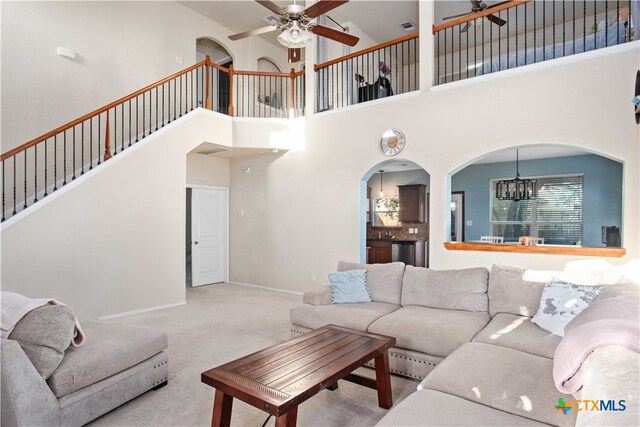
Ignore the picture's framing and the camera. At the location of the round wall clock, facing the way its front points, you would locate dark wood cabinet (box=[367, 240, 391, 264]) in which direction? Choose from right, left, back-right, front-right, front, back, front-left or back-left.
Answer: back

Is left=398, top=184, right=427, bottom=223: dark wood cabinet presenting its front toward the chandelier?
no

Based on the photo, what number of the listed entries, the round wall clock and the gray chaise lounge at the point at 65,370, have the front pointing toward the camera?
1

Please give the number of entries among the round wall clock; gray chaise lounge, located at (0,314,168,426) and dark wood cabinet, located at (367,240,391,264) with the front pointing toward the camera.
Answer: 2

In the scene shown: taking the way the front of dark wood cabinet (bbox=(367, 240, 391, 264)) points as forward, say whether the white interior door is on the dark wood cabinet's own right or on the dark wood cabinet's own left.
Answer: on the dark wood cabinet's own right

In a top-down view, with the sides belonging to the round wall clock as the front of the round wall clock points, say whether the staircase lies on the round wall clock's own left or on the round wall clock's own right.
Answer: on the round wall clock's own right

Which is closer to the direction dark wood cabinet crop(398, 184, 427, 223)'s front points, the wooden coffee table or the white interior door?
the wooden coffee table

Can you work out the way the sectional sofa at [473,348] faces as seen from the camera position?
facing the viewer and to the left of the viewer

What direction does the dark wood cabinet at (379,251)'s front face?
toward the camera

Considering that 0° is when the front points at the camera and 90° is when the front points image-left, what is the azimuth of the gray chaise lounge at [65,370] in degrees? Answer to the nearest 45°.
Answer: approximately 225°

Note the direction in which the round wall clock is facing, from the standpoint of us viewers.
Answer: facing the viewer

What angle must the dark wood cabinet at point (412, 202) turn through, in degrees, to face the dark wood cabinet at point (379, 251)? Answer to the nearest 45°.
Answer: approximately 45° to its right

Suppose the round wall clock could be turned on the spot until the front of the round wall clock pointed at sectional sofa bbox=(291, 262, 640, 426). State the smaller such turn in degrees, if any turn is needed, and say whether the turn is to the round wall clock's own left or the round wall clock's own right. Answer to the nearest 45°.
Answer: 0° — it already faces it

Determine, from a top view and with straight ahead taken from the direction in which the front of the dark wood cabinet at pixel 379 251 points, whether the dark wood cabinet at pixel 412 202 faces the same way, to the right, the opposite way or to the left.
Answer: the same way

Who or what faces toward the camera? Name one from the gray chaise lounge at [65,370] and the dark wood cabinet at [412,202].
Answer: the dark wood cabinet
